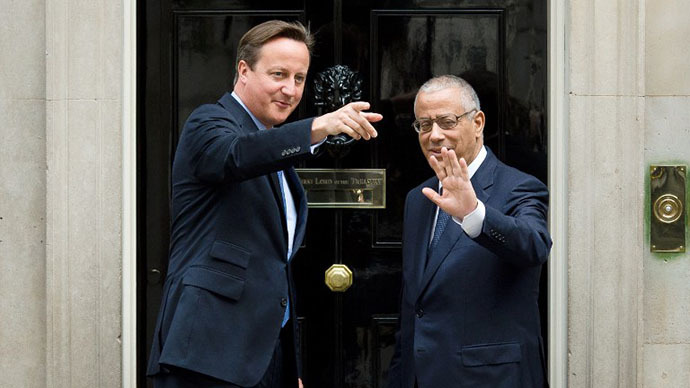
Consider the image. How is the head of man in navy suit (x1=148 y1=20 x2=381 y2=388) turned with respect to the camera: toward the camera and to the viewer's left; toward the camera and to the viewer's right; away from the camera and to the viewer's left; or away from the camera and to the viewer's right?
toward the camera and to the viewer's right

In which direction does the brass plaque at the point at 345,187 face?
toward the camera

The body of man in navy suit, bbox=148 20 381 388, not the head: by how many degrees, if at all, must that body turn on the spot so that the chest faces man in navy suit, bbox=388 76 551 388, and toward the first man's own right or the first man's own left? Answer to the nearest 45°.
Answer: approximately 45° to the first man's own left

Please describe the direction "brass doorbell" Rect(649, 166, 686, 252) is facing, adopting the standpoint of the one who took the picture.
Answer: facing the viewer

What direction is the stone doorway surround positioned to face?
toward the camera

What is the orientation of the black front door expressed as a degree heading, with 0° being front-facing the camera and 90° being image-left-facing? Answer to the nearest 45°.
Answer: approximately 0°

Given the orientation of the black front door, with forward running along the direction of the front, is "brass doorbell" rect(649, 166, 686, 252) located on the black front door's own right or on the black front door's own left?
on the black front door's own left

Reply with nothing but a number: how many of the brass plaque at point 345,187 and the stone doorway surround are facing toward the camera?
2

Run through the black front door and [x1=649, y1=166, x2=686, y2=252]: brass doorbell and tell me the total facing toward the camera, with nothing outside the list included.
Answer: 2

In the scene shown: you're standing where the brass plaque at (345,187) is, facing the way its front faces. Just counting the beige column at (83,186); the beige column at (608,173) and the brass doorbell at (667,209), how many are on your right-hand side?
1
